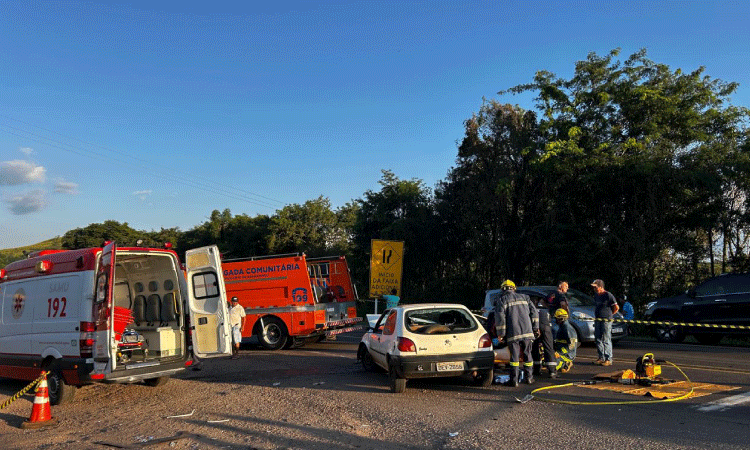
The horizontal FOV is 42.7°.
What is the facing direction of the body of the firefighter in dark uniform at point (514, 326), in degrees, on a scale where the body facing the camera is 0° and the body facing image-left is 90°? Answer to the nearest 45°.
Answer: approximately 180°

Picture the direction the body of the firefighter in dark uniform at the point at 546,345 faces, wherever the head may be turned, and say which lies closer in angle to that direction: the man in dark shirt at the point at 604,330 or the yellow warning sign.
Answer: the yellow warning sign

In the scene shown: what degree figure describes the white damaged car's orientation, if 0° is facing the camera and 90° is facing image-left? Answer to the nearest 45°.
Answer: approximately 135°

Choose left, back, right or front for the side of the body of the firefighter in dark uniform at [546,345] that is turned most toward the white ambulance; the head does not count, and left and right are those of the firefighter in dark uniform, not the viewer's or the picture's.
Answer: front

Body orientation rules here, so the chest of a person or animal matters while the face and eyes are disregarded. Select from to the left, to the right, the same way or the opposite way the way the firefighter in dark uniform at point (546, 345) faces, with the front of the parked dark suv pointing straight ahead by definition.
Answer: the same way

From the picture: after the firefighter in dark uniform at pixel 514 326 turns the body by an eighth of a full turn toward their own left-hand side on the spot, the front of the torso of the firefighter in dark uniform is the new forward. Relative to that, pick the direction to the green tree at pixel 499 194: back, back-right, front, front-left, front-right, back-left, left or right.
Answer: front-right

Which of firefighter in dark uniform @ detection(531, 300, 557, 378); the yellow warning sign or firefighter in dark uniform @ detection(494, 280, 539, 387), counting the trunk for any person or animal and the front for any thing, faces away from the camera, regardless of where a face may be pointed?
firefighter in dark uniform @ detection(494, 280, 539, 387)

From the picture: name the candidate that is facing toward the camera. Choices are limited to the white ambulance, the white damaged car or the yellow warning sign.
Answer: the yellow warning sign

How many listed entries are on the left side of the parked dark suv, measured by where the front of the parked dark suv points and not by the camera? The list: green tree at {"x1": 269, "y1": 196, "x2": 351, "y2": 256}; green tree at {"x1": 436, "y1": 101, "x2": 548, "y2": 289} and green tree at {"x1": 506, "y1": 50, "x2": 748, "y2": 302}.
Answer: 0

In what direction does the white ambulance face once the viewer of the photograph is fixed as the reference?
facing away from the viewer and to the left of the viewer

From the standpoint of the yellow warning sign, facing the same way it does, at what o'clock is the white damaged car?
The white damaged car is roughly at 12 o'clock from the yellow warning sign.

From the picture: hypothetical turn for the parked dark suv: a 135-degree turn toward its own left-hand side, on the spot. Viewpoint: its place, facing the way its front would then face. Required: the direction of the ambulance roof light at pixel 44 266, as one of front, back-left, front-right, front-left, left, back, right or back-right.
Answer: right

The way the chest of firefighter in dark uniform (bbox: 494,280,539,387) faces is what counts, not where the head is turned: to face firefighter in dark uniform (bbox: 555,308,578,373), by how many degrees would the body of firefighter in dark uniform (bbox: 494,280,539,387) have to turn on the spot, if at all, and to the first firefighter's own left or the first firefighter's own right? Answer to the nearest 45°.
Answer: approximately 45° to the first firefighter's own right

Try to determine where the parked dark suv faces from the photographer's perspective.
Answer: facing to the left of the viewer
